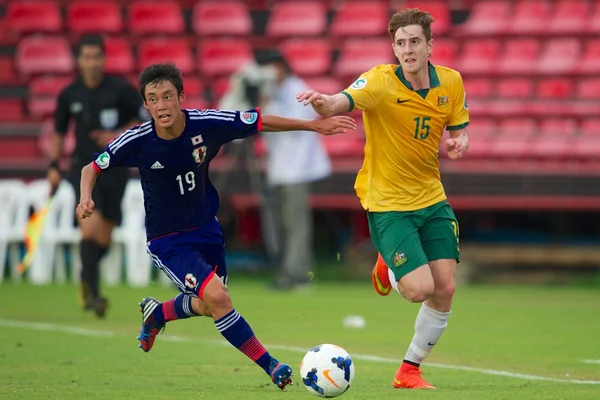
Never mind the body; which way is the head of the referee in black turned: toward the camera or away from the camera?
toward the camera

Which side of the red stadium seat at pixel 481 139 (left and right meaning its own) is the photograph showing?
front

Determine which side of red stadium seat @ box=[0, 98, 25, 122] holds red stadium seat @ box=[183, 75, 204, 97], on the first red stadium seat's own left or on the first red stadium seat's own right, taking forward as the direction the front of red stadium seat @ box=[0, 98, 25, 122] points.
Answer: on the first red stadium seat's own left

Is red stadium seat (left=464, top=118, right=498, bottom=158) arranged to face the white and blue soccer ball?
yes

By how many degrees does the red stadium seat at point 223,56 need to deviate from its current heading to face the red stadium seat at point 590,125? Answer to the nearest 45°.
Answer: approximately 90° to its left

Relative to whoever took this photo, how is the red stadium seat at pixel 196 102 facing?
facing the viewer

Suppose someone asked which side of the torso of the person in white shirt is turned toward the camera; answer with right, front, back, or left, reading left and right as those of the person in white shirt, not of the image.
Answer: left

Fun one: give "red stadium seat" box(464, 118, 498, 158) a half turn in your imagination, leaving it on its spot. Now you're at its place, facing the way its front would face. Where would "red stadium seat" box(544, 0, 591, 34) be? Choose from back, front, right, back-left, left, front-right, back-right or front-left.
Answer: front-right

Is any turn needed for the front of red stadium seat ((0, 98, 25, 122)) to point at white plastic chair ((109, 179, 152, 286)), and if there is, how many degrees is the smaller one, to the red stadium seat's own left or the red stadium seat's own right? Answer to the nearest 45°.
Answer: approximately 45° to the red stadium seat's own left

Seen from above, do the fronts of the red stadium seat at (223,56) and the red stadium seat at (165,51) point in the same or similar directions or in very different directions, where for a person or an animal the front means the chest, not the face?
same or similar directions

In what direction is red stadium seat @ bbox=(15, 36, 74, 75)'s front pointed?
toward the camera

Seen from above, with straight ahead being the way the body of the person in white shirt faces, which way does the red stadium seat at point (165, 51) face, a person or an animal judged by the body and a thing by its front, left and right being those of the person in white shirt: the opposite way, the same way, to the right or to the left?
to the left

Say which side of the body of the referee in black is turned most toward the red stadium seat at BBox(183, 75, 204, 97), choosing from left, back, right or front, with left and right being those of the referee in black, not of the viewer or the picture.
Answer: back

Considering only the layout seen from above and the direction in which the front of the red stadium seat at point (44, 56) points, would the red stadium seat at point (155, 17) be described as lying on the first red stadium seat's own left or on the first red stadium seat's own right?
on the first red stadium seat's own left

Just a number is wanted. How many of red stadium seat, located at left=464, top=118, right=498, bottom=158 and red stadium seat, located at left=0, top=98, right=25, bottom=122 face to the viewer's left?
0

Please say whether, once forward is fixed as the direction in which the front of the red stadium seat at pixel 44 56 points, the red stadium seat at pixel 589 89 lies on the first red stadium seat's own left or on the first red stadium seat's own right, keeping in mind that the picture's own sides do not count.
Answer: on the first red stadium seat's own left

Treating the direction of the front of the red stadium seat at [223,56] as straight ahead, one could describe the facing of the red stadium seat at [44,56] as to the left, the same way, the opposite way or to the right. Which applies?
the same way

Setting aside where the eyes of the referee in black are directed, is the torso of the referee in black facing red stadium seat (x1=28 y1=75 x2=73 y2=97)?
no

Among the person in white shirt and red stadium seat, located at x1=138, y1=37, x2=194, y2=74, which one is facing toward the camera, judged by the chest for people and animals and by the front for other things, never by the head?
the red stadium seat

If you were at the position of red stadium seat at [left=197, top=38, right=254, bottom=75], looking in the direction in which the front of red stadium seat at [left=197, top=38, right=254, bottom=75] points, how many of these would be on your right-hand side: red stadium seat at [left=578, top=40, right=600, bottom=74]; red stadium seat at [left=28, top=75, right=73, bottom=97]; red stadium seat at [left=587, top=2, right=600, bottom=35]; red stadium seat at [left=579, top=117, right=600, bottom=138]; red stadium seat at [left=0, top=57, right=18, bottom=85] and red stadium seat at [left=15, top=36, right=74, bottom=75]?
3

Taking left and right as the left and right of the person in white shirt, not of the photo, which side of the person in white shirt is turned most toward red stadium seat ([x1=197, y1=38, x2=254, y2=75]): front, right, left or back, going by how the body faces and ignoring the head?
right

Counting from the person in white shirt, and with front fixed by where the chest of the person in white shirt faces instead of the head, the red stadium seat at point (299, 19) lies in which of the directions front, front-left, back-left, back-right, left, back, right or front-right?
right

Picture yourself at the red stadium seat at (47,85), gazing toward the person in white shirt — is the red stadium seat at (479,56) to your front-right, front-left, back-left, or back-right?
front-left
